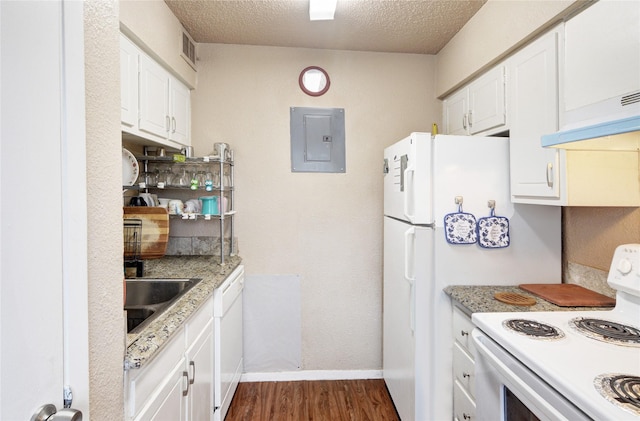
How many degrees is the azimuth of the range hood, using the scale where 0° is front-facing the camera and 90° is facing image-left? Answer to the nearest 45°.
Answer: approximately 45°

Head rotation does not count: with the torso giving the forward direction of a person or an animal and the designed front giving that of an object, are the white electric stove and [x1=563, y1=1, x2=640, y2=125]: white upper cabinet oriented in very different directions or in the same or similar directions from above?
same or similar directions

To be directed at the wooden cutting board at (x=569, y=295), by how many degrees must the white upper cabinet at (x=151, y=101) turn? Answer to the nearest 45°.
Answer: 0° — it already faces it

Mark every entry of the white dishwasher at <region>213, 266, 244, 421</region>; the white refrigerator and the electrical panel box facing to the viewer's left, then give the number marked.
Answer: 1

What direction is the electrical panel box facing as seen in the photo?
toward the camera

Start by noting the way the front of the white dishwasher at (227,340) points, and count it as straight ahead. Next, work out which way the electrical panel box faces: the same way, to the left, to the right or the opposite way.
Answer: to the right

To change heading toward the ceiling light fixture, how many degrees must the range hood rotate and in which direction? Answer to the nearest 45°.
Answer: approximately 45° to its right

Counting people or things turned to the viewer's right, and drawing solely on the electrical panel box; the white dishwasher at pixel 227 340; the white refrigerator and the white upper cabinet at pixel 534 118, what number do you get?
1

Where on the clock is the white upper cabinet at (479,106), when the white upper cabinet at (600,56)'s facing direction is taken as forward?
the white upper cabinet at (479,106) is roughly at 3 o'clock from the white upper cabinet at (600,56).

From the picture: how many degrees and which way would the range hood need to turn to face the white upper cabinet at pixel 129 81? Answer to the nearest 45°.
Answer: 0° — it already faces it

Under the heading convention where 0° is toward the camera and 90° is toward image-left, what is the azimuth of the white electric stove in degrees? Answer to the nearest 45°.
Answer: approximately 45°

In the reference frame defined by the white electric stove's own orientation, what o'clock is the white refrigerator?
The white refrigerator is roughly at 3 o'clock from the white electric stove.
